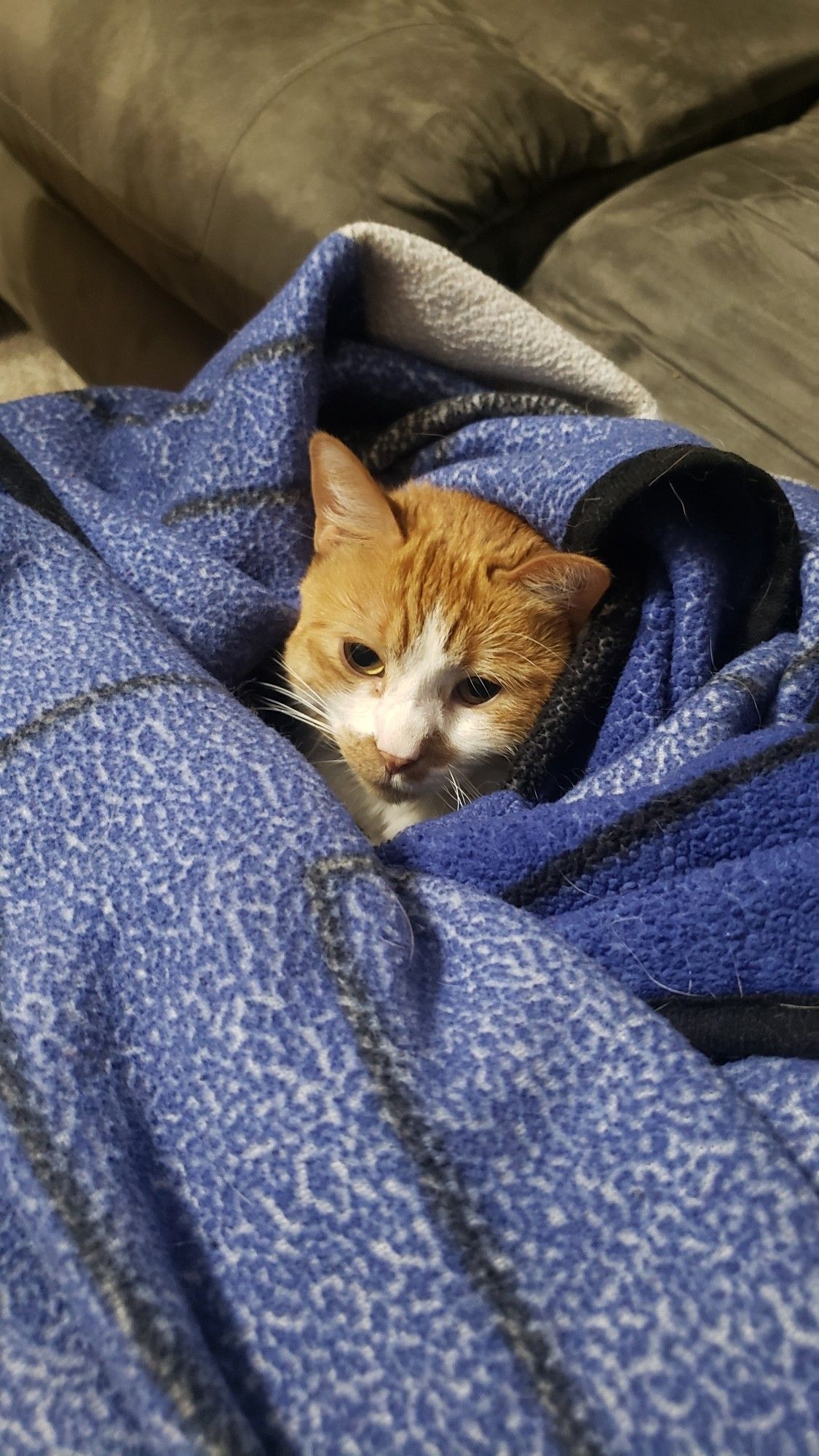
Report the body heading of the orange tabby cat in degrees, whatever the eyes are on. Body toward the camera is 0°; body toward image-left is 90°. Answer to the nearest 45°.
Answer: approximately 0°
